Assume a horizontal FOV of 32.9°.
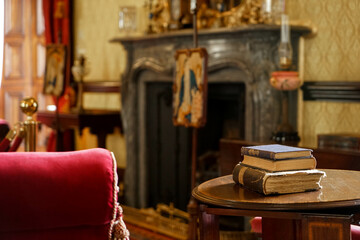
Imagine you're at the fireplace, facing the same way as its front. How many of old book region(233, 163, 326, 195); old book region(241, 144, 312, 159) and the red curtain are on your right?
1

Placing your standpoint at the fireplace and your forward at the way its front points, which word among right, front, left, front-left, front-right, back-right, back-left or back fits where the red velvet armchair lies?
front-left

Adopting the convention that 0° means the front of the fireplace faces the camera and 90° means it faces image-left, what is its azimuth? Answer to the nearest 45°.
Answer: approximately 45°

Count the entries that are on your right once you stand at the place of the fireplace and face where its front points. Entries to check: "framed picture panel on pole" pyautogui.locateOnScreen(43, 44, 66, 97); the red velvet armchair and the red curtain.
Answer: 2

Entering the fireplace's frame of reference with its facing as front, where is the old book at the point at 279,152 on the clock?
The old book is roughly at 10 o'clock from the fireplace.

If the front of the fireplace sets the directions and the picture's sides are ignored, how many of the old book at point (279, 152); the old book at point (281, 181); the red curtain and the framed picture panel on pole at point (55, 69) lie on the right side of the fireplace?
2

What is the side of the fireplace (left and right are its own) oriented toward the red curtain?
right

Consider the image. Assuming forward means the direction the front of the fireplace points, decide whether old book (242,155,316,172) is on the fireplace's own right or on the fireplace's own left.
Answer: on the fireplace's own left

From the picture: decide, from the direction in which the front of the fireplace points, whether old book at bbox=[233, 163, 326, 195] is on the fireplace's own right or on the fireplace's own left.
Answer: on the fireplace's own left

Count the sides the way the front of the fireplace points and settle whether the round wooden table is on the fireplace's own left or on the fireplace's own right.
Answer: on the fireplace's own left

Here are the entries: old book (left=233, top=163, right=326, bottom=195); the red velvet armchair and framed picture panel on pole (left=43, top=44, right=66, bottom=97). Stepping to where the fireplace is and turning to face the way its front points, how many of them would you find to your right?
1
